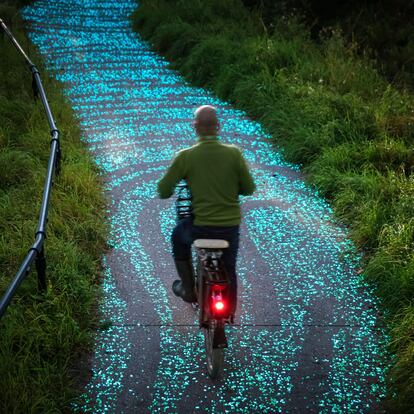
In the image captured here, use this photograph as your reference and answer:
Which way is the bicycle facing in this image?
away from the camera
